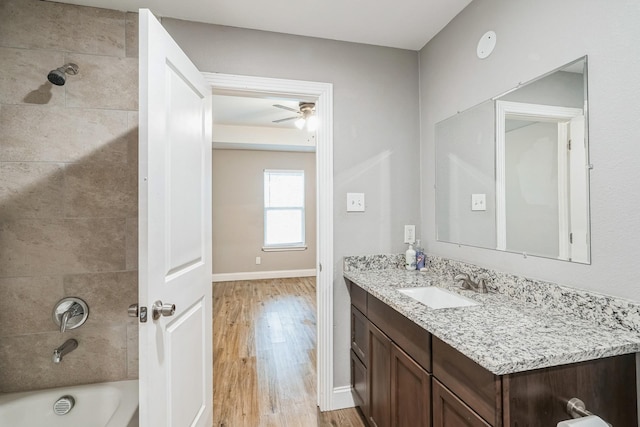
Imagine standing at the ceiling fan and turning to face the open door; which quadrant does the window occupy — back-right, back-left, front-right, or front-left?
back-right

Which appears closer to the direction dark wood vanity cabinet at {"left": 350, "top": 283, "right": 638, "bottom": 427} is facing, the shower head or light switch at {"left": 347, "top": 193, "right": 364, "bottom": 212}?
the shower head

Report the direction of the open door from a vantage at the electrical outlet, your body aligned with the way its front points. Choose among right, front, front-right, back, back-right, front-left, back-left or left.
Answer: front-right

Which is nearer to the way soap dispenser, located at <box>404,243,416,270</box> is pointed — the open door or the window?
the open door

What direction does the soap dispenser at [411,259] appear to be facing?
toward the camera

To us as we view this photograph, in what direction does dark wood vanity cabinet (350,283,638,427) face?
facing the viewer and to the left of the viewer

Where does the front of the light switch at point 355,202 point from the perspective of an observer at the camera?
facing the viewer

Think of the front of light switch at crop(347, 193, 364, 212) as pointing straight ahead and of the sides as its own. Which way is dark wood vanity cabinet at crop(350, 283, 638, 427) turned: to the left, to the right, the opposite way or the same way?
to the right

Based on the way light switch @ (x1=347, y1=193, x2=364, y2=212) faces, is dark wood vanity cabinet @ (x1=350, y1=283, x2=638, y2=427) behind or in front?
in front

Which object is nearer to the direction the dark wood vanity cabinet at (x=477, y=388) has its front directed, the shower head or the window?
the shower head

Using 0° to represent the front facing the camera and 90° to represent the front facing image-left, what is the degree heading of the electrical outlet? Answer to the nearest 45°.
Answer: approximately 0°

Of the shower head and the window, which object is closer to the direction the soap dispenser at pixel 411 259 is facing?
the shower head
